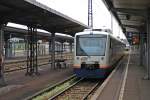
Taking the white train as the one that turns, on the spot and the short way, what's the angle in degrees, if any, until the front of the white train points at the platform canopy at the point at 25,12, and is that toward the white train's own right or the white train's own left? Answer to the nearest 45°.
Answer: approximately 45° to the white train's own right

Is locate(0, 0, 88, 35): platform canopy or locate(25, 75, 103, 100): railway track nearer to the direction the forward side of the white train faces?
the railway track

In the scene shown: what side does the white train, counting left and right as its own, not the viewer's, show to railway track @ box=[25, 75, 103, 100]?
front

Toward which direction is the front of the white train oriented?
toward the camera
